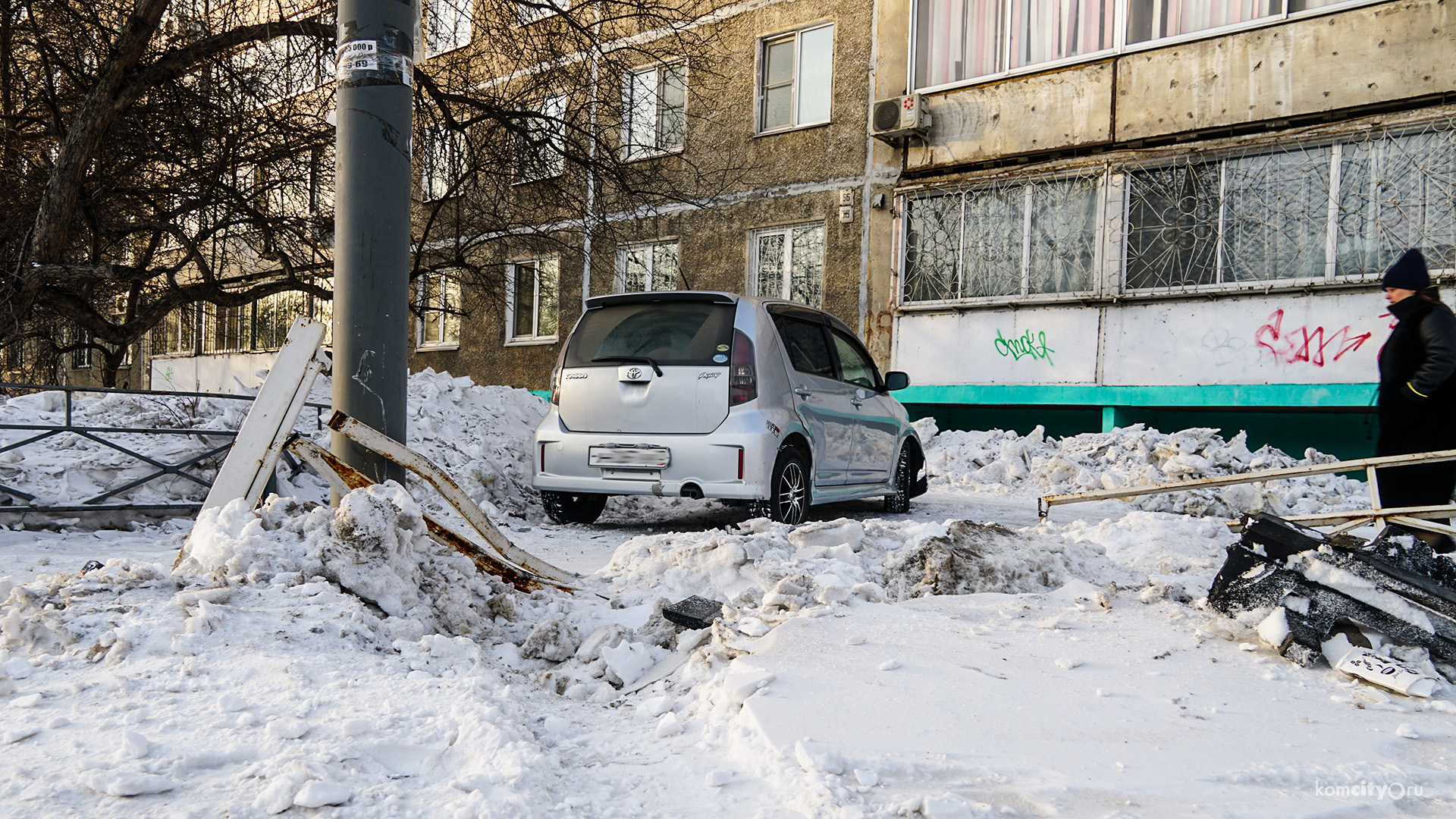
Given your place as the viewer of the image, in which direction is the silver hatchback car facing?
facing away from the viewer and to the right of the viewer

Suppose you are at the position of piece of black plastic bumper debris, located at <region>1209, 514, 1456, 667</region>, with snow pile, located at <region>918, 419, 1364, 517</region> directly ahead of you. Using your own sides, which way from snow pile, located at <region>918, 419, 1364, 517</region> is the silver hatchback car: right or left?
left

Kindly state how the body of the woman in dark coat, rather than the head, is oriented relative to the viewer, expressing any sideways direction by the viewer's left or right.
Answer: facing to the left of the viewer

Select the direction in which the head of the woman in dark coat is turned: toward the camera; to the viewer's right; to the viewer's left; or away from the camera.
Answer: to the viewer's left

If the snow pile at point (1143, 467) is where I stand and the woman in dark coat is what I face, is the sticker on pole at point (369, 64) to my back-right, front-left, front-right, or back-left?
front-right

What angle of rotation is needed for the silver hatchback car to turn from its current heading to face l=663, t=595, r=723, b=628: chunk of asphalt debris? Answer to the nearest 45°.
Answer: approximately 135° to its right

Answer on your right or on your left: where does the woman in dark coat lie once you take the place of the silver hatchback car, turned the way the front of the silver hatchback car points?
on your right

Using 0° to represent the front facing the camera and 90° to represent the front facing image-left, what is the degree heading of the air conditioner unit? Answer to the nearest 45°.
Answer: approximately 45°

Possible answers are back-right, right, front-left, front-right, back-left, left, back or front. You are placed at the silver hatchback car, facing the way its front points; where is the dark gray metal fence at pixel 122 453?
back-left

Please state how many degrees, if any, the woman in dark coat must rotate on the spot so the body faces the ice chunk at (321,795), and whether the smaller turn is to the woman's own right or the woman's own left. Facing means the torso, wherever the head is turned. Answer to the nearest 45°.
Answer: approximately 90° to the woman's own left

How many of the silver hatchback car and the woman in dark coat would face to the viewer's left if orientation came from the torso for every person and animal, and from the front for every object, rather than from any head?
1

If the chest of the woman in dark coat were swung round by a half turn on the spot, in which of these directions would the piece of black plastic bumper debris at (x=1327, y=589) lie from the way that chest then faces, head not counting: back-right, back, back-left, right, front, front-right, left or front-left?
right

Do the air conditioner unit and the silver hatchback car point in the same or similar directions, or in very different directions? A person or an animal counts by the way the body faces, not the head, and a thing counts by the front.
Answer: very different directions

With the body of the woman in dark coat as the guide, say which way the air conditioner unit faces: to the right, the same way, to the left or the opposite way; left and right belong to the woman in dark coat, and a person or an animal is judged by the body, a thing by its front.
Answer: to the left

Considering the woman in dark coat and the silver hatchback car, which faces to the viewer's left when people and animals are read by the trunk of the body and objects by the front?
the woman in dark coat

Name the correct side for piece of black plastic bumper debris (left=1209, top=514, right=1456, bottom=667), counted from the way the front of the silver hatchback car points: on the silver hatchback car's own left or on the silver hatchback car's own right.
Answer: on the silver hatchback car's own right

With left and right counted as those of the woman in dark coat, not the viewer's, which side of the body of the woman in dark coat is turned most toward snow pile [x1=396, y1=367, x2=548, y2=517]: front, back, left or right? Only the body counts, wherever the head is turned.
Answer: front
